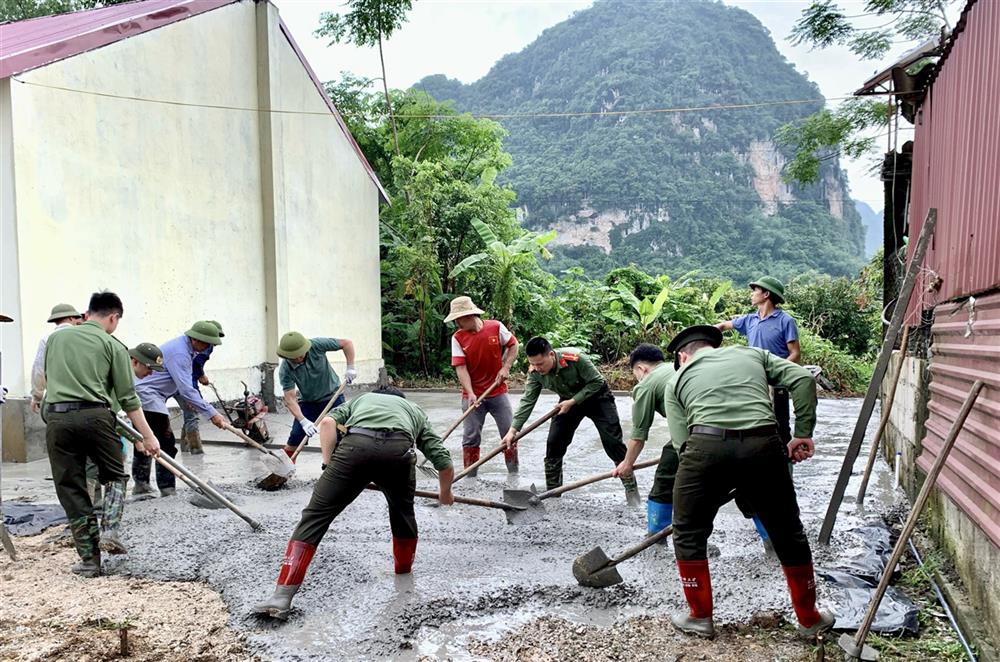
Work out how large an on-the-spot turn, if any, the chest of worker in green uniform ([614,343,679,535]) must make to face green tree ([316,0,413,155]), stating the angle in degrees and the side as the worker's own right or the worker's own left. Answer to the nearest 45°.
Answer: approximately 45° to the worker's own right

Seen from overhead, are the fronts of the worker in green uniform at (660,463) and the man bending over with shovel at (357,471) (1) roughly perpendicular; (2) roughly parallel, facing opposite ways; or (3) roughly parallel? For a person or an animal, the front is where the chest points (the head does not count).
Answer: roughly perpendicular

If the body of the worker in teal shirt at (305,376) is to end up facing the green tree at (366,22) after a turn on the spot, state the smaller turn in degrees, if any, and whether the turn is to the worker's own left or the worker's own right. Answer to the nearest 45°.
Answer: approximately 180°

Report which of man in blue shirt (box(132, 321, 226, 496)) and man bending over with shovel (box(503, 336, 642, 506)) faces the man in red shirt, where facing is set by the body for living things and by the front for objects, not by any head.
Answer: the man in blue shirt

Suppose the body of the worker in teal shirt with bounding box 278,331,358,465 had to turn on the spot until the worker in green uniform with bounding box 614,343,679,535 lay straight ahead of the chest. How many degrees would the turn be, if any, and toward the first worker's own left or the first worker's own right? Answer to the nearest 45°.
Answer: approximately 45° to the first worker's own left

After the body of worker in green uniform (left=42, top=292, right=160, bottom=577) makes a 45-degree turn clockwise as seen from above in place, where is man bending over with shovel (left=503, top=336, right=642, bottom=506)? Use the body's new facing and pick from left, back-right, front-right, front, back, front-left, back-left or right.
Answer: front

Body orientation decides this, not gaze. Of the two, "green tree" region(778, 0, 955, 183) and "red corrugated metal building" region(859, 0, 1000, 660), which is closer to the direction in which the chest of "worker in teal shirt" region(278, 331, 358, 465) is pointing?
the red corrugated metal building

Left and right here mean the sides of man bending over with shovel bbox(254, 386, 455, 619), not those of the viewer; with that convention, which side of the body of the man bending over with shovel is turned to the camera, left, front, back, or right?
back

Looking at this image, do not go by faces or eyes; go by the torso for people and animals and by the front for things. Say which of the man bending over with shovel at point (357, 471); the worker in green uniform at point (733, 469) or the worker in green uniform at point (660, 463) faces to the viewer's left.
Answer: the worker in green uniform at point (660, 463)

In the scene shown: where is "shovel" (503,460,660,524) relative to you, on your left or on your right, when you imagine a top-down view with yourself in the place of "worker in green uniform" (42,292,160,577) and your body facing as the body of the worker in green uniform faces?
on your right

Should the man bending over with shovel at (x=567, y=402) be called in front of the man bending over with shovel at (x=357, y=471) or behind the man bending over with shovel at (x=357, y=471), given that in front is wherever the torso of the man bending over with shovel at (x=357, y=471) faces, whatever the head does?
in front

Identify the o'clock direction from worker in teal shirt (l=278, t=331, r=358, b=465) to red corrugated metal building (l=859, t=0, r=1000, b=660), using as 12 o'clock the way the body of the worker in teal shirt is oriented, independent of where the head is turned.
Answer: The red corrugated metal building is roughly at 10 o'clock from the worker in teal shirt.

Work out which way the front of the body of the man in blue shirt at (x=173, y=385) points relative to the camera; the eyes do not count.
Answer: to the viewer's right

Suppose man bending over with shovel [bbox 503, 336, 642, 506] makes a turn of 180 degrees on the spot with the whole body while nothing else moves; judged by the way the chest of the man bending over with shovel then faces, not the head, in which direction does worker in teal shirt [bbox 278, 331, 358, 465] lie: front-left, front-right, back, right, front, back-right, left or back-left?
back-left
